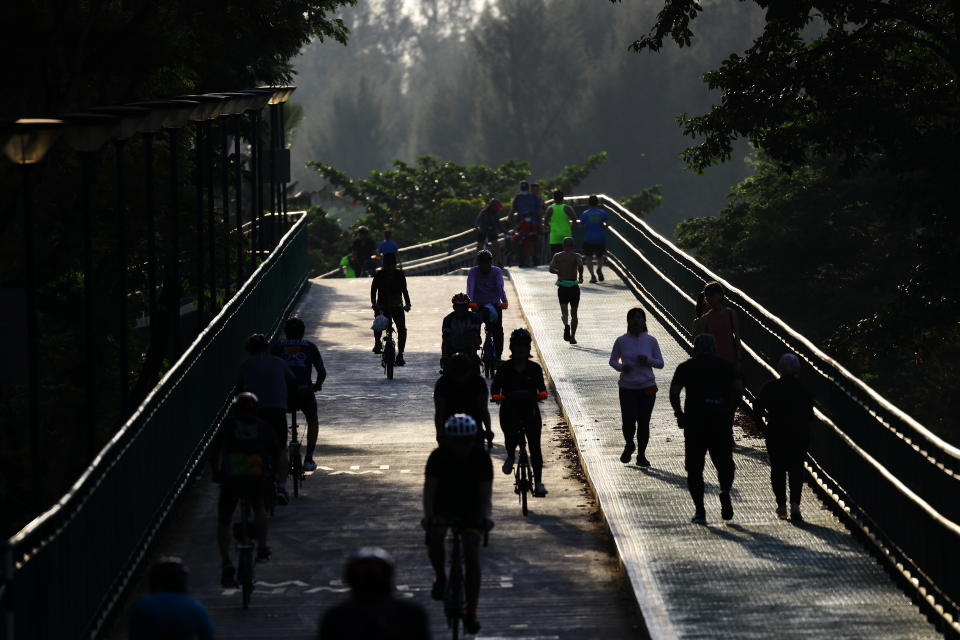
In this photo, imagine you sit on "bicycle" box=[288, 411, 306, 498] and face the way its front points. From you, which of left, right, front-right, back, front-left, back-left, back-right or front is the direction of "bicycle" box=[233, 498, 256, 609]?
back

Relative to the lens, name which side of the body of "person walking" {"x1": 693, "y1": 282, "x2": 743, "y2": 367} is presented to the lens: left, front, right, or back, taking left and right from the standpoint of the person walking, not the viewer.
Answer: front

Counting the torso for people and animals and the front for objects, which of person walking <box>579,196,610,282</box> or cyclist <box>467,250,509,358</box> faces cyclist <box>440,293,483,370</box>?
cyclist <box>467,250,509,358</box>

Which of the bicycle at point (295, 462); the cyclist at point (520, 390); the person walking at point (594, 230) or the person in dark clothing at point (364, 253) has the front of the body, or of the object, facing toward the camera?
the cyclist

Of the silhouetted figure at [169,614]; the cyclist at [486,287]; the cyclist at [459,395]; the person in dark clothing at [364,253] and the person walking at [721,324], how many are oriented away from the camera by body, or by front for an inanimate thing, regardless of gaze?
2

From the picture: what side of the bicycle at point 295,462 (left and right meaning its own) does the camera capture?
back

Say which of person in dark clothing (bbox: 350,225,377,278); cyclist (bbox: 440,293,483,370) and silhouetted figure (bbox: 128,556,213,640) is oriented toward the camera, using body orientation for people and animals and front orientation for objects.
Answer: the cyclist

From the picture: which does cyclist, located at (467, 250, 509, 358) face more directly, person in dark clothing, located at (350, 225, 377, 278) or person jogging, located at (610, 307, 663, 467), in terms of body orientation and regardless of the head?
the person jogging

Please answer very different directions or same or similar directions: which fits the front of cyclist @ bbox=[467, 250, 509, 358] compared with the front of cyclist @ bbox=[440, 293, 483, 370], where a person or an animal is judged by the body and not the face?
same or similar directions

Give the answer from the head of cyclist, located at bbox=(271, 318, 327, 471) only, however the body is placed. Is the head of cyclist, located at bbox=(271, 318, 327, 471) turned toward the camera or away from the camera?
away from the camera
